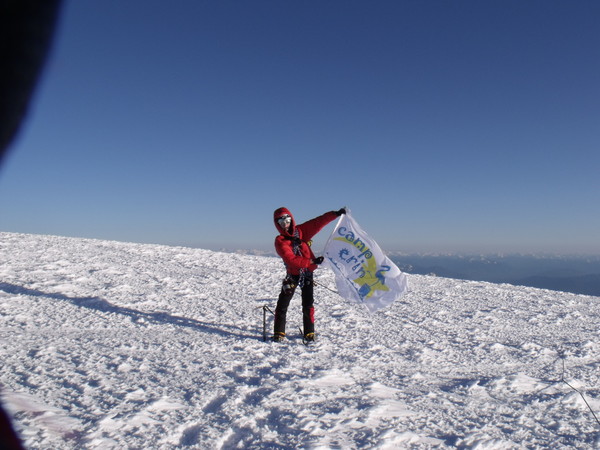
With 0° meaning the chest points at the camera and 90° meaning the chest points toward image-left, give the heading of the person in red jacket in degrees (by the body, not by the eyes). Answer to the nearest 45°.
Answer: approximately 0°
